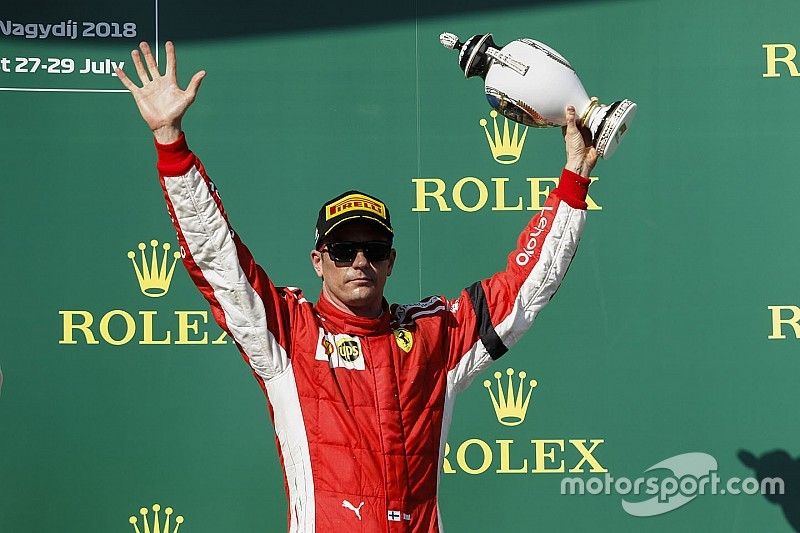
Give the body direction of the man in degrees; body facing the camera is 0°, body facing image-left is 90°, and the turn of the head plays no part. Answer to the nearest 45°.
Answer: approximately 0°
